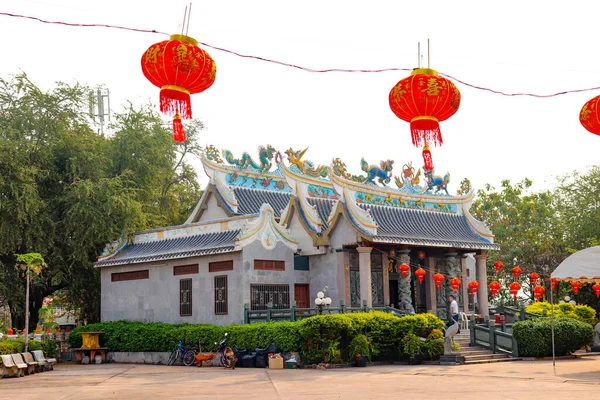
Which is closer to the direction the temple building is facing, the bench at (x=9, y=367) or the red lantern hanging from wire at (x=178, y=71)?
the red lantern hanging from wire

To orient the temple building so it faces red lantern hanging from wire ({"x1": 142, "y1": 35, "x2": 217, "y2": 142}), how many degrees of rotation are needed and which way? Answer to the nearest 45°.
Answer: approximately 45° to its right

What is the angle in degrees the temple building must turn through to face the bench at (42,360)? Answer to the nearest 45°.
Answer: approximately 90° to its right

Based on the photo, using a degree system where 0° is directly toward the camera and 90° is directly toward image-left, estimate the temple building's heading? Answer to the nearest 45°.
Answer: approximately 315°

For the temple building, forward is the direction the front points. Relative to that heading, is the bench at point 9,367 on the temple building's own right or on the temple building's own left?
on the temple building's own right

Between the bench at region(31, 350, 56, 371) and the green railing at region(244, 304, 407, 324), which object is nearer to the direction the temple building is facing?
the green railing

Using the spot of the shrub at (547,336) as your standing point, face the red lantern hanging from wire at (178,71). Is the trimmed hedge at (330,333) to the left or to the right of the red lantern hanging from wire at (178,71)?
right
